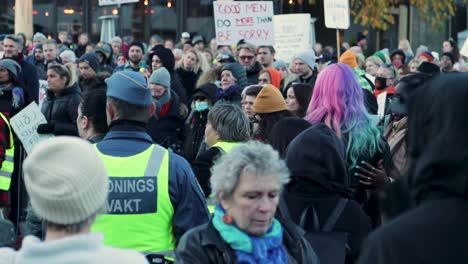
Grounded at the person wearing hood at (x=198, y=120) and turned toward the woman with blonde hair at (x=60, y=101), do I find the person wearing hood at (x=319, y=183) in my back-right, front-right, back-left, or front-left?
back-left

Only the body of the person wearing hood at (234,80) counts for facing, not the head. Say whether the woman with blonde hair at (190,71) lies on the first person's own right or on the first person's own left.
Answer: on the first person's own right

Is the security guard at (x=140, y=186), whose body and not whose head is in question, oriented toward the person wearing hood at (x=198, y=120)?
yes

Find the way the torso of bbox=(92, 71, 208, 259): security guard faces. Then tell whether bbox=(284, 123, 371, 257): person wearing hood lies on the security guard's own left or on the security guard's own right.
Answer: on the security guard's own right

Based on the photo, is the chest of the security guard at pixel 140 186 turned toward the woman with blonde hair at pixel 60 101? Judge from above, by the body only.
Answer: yes

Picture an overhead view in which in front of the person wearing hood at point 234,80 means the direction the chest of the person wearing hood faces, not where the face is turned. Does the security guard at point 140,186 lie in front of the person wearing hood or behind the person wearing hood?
in front

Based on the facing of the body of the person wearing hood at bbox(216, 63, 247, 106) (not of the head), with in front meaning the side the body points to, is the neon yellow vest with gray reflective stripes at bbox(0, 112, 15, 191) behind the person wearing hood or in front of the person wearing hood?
in front

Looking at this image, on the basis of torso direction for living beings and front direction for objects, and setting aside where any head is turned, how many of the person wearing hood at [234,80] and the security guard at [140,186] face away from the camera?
1

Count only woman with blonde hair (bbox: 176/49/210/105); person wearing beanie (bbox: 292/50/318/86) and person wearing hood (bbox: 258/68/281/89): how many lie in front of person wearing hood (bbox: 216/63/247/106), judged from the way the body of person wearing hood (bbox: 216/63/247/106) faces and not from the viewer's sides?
0

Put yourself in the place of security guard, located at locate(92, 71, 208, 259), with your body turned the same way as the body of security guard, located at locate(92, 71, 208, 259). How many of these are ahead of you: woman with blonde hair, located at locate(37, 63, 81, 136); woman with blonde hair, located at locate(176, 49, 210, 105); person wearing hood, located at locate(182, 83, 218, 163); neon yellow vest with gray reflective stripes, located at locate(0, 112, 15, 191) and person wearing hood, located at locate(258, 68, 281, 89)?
5

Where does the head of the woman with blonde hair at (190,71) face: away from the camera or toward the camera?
toward the camera

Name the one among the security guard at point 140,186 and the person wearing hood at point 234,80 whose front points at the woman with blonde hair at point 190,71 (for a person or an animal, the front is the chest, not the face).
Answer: the security guard

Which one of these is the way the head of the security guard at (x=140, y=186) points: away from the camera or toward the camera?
away from the camera

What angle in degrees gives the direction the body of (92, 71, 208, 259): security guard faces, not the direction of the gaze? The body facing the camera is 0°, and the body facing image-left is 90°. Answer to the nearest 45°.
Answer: approximately 180°

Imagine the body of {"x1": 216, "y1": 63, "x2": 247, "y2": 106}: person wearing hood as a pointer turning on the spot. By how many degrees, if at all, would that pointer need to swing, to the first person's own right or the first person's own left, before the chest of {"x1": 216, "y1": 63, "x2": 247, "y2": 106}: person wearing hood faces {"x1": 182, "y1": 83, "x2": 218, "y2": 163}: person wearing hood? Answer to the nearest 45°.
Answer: approximately 45° to the first person's own left

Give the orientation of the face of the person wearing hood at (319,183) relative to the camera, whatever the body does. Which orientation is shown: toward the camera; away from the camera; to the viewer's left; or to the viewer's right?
away from the camera
